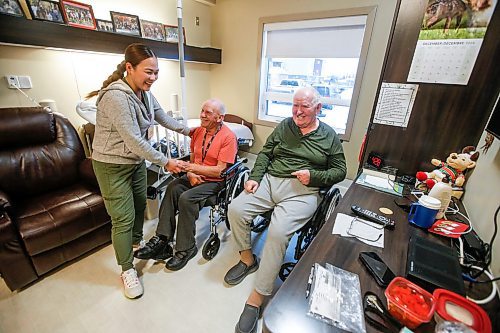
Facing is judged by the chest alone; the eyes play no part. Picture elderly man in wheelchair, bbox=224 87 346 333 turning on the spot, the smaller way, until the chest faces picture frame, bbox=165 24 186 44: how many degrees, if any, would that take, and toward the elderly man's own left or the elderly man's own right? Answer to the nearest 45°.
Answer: approximately 90° to the elderly man's own right

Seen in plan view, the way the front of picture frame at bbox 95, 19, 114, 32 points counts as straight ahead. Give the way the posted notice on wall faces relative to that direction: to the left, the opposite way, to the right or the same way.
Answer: to the right

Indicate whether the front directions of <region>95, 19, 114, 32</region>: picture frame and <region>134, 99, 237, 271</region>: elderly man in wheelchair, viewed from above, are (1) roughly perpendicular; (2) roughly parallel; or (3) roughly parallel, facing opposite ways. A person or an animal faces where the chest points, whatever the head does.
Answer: roughly perpendicular

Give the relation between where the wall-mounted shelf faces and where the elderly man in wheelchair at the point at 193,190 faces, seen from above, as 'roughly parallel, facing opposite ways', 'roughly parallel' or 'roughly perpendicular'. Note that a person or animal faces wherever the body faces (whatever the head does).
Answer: roughly perpendicular

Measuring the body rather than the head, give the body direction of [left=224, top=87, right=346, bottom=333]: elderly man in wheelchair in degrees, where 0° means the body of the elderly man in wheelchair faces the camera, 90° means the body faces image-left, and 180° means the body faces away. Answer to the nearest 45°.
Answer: approximately 45°

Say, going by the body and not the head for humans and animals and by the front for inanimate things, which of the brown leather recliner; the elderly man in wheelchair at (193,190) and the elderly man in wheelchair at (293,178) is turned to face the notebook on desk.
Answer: the brown leather recliner

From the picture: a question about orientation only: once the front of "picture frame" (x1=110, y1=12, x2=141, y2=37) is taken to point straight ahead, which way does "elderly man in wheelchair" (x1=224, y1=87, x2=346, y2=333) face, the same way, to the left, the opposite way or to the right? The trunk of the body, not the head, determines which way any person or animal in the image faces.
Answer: to the right
